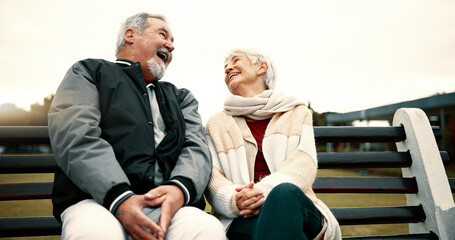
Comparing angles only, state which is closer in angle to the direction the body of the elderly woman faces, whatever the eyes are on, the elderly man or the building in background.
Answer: the elderly man

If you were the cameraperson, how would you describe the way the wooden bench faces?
facing the viewer

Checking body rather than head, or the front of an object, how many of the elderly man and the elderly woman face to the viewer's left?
0

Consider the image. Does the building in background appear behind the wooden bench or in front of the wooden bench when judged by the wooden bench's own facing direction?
behind

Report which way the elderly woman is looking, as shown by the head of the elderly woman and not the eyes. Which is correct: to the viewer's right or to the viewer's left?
to the viewer's left

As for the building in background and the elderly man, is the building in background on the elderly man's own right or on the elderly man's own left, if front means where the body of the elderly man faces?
on the elderly man's own left

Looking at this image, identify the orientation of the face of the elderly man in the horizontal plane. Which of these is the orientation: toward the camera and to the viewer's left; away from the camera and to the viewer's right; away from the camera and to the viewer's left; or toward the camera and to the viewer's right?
toward the camera and to the viewer's right

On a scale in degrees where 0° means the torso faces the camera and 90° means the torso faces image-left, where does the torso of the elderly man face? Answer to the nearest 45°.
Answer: approximately 315°

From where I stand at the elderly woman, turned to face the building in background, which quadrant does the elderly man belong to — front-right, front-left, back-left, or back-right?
back-left

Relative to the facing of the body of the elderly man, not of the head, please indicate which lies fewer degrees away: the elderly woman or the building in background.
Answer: the elderly woman
